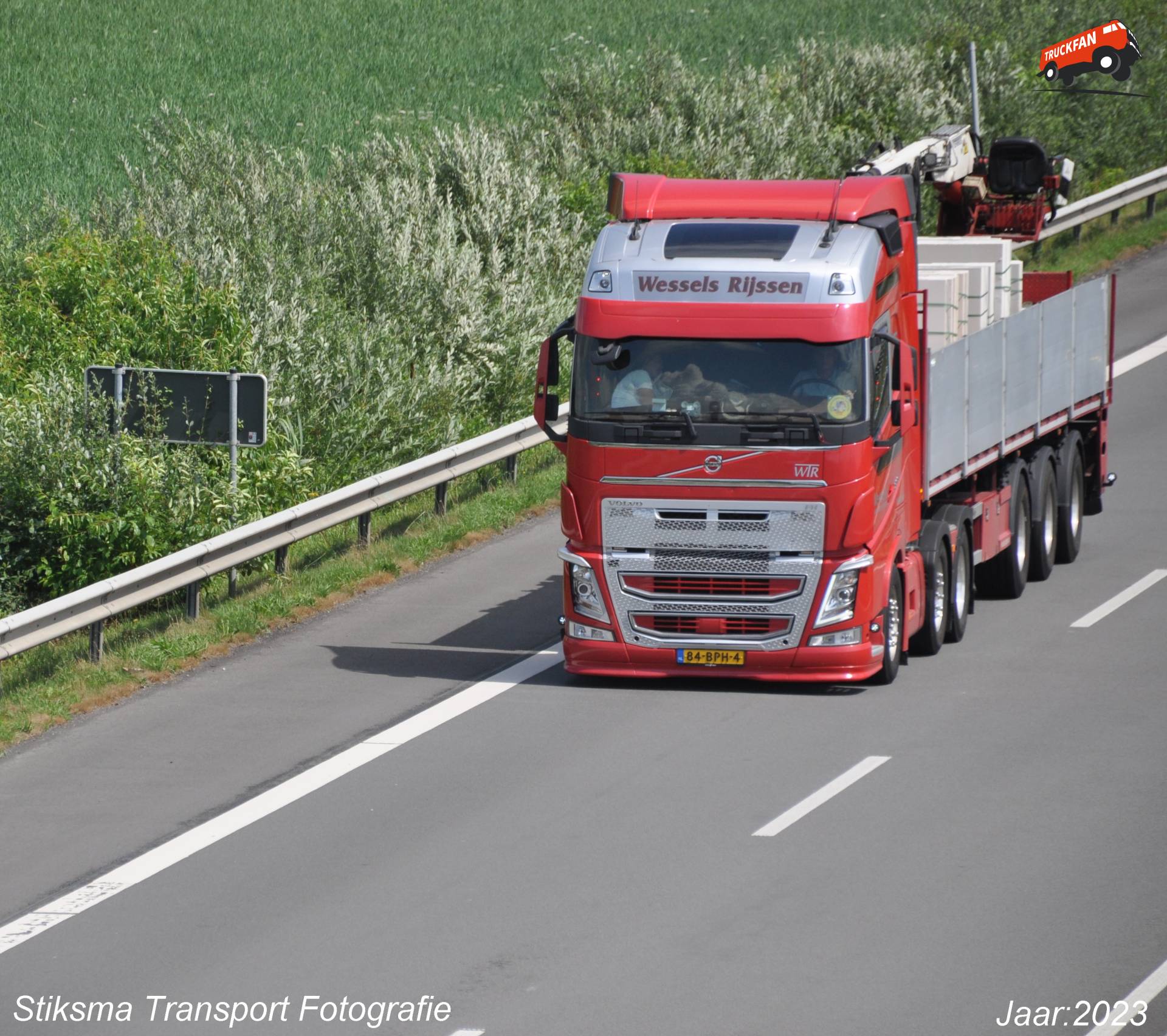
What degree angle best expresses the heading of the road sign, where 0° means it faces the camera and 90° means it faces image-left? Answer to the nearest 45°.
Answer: approximately 180°

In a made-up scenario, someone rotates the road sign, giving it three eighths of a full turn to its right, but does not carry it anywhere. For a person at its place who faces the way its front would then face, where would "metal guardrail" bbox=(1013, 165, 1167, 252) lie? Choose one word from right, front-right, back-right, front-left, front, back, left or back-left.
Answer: left

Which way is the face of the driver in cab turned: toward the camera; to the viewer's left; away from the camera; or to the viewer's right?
toward the camera

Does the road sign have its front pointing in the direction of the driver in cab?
no

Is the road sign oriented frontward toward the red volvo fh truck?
no
